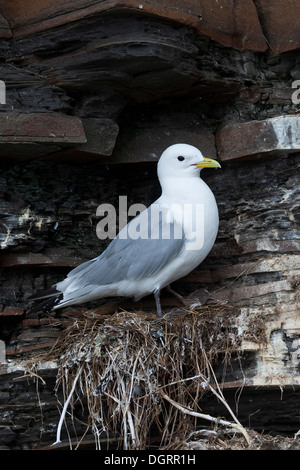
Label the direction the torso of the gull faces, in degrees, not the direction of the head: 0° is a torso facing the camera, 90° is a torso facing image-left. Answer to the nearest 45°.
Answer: approximately 270°
